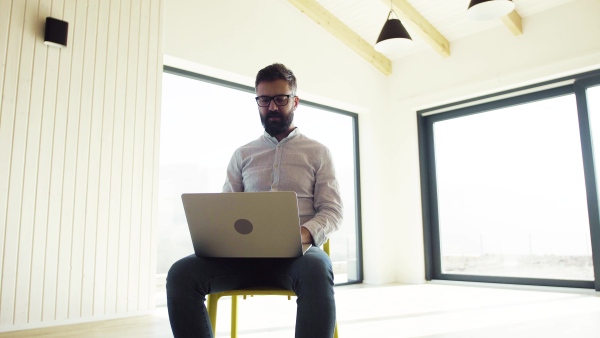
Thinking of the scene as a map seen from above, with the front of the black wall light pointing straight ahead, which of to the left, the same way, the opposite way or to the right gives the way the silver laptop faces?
to the left

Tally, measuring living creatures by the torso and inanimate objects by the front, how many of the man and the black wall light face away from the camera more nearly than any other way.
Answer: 0

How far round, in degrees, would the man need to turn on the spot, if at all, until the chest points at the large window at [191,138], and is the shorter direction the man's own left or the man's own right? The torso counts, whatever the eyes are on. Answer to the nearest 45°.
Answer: approximately 180°

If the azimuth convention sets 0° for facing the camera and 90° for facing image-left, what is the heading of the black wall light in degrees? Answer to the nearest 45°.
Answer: approximately 315°

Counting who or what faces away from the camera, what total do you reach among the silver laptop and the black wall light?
1

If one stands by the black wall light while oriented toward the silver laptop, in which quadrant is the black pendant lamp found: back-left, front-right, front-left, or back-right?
front-left

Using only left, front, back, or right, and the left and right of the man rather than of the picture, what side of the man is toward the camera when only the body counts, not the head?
front

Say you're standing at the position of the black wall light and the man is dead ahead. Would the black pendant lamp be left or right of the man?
left

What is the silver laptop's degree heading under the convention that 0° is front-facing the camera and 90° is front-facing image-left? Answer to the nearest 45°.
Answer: approximately 180°

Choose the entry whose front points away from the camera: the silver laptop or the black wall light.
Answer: the silver laptop

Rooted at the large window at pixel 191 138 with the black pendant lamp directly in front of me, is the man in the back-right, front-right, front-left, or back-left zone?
front-right

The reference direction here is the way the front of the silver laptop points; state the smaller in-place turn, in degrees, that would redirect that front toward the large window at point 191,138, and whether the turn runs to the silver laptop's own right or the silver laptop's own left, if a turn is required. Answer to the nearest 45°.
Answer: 0° — it already faces it

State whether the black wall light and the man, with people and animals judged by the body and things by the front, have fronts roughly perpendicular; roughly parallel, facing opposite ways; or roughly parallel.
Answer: roughly perpendicular

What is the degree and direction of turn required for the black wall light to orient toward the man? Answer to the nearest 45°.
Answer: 0° — it already faces them

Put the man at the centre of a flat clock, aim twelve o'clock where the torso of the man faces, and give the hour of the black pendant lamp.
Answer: The black pendant lamp is roughly at 7 o'clock from the man.
